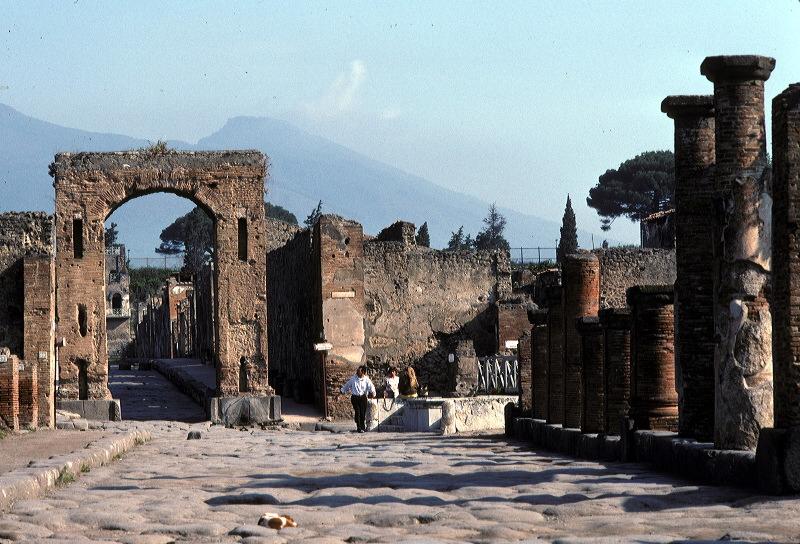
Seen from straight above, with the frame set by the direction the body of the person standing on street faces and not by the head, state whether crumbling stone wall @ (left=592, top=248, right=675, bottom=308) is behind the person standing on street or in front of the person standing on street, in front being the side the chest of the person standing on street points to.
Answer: behind

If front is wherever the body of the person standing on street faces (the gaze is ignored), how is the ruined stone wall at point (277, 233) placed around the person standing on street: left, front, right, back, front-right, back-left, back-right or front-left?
back

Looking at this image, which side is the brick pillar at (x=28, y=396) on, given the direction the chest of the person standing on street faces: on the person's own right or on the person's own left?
on the person's own right

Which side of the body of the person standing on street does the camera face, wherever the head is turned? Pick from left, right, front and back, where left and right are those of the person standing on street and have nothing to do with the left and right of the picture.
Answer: front

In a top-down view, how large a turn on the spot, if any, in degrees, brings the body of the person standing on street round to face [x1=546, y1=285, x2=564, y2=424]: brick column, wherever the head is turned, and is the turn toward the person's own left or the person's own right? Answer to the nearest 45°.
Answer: approximately 45° to the person's own left

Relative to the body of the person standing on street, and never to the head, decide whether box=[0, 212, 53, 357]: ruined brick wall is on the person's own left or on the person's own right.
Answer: on the person's own right

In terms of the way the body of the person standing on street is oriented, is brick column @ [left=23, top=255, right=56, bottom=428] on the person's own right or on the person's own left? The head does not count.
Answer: on the person's own right

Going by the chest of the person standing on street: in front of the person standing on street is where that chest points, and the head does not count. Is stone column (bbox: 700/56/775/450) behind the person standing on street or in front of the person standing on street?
in front

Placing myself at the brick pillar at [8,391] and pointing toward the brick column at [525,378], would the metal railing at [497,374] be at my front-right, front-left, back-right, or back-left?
front-left

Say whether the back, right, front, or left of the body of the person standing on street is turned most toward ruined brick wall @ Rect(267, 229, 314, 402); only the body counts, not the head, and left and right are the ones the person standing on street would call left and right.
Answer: back

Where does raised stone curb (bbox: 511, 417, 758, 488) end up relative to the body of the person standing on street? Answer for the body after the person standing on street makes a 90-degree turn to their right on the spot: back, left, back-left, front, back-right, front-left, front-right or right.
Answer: left

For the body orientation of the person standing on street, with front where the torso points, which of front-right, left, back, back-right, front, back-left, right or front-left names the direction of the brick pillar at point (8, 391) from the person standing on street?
front-right
